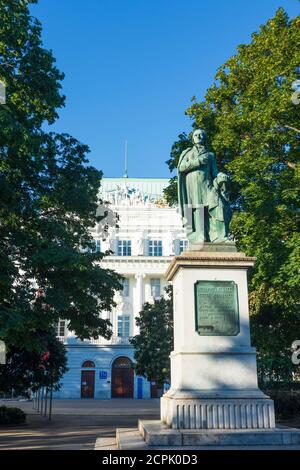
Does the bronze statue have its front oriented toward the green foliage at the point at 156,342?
no

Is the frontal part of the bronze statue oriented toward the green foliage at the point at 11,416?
no

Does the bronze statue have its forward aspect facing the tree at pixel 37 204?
no

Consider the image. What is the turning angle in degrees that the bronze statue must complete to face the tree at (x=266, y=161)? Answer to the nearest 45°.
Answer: approximately 180°

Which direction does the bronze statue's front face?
toward the camera

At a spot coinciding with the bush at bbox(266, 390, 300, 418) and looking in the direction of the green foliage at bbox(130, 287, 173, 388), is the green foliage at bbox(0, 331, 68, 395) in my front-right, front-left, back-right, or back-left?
front-left

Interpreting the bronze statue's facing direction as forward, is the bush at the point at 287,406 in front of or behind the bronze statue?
behind

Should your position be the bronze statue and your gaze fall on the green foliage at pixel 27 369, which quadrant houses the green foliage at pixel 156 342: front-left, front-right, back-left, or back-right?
front-right
